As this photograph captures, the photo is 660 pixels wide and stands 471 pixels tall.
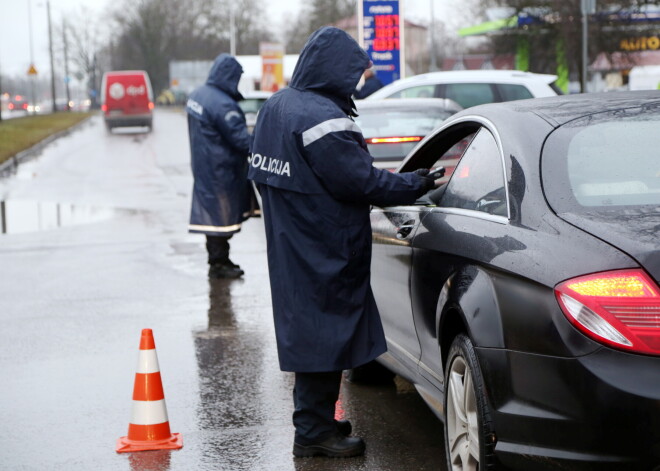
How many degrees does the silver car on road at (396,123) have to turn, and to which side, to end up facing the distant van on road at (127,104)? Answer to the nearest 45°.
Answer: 0° — it already faces it

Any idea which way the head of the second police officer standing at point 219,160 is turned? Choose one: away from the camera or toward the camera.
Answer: away from the camera

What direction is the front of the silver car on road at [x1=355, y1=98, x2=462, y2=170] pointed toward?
away from the camera

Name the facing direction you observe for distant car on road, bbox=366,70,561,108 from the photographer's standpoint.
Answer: facing to the left of the viewer

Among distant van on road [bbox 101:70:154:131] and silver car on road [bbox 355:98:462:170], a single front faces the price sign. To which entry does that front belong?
silver car on road [bbox 355:98:462:170]

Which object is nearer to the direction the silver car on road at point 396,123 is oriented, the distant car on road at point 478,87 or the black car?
the distant car on road

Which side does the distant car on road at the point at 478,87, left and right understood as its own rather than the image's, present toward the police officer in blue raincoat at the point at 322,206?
left

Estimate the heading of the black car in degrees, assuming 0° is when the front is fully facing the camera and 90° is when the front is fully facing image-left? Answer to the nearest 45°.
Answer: approximately 135°

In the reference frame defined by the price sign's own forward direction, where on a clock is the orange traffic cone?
The orange traffic cone is roughly at 12 o'clock from the price sign.

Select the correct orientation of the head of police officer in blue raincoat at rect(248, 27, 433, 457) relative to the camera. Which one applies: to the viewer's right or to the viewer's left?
to the viewer's right
